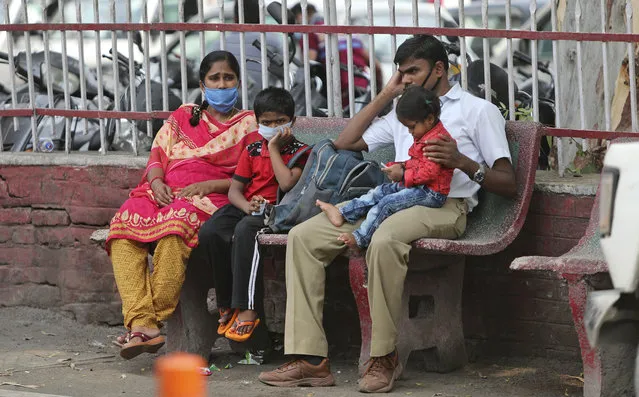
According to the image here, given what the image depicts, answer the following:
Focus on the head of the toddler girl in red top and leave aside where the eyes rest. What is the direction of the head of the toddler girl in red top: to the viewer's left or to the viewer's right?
to the viewer's left

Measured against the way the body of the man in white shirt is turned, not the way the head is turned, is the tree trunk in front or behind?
behind

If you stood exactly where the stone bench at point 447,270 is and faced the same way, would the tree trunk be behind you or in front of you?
behind
